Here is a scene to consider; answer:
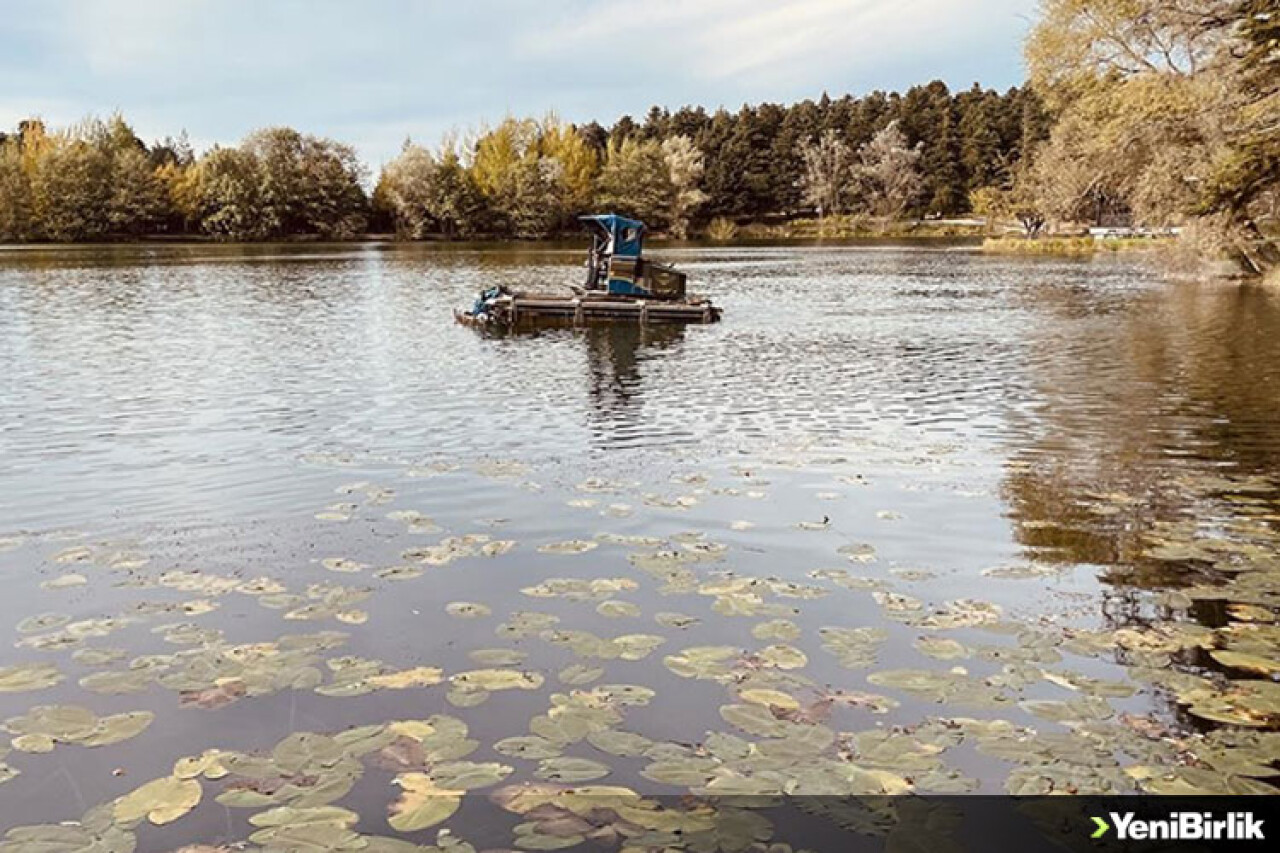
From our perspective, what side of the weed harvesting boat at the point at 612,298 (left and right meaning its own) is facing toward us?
left
